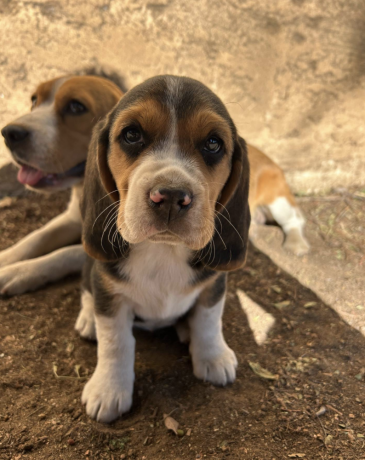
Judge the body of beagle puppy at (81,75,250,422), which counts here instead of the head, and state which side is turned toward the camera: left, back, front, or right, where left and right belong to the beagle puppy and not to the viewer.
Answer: front

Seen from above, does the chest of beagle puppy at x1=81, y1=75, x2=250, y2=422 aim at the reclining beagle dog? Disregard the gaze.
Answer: no
